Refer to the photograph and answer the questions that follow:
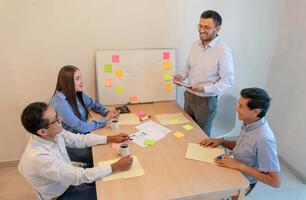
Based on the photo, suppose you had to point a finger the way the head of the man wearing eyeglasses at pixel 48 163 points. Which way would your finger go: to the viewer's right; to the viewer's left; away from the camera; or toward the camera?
to the viewer's right

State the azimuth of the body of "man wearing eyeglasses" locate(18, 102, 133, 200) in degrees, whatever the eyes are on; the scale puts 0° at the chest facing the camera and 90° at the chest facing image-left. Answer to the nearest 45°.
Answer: approximately 270°

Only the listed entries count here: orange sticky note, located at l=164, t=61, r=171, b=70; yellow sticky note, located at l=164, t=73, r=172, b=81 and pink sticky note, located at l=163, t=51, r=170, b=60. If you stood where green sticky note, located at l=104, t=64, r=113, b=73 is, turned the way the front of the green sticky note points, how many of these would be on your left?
3

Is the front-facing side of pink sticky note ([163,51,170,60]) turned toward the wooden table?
yes

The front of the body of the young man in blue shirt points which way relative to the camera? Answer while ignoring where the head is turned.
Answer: to the viewer's left
